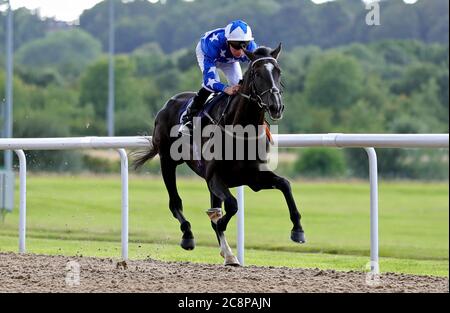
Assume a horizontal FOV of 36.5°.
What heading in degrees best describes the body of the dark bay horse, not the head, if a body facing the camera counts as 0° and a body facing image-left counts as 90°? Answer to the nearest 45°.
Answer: approximately 315°

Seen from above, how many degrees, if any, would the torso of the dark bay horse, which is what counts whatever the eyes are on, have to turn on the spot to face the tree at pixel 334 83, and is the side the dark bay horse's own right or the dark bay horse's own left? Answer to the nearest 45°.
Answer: approximately 135° to the dark bay horse's own left

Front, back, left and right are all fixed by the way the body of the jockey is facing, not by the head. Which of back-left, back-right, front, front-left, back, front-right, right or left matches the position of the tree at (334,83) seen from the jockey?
back-left

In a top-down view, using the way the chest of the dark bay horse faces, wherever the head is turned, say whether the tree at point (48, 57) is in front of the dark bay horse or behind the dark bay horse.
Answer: behind

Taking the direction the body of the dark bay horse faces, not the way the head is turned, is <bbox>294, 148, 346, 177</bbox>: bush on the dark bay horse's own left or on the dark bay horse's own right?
on the dark bay horse's own left

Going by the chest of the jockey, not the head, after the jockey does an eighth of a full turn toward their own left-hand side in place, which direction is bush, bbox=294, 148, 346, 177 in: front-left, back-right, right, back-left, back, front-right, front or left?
left

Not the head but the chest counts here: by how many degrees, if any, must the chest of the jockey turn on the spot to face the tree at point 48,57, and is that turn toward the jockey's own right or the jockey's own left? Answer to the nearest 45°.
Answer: approximately 135° to the jockey's own left
